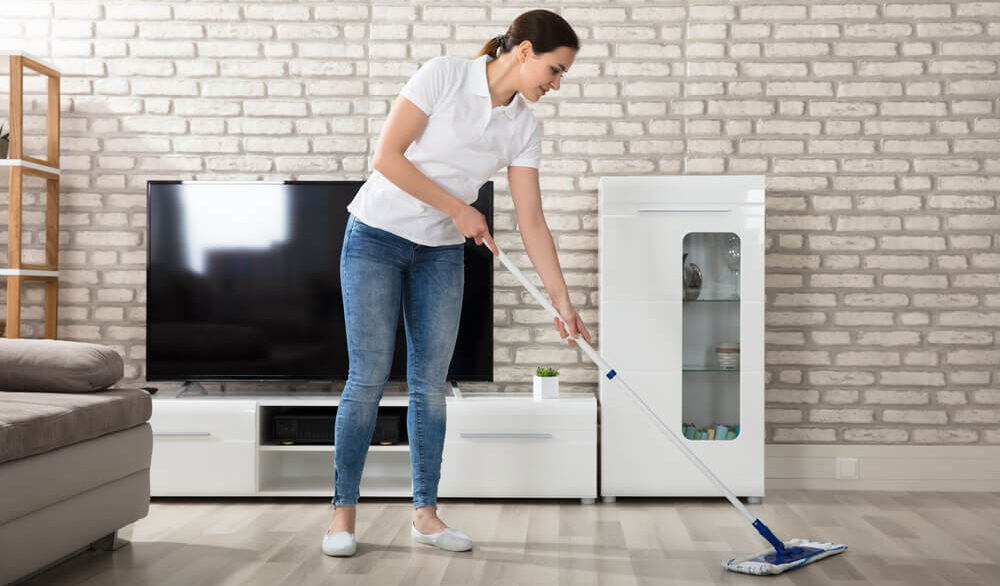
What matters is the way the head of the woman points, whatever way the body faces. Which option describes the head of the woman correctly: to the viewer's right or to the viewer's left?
to the viewer's right

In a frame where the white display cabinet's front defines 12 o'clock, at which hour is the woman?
The woman is roughly at 1 o'clock from the white display cabinet.

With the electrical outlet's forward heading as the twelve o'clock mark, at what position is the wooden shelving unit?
The wooden shelving unit is roughly at 2 o'clock from the electrical outlet.

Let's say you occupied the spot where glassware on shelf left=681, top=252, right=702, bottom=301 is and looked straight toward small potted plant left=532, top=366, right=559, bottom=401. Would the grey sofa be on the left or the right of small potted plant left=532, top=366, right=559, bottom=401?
left

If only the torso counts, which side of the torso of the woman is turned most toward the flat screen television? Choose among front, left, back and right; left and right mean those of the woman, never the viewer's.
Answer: back

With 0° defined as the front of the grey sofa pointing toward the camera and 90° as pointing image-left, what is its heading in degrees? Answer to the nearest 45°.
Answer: approximately 315°

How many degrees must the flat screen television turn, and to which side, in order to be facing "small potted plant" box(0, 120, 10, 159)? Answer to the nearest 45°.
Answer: approximately 90° to its right

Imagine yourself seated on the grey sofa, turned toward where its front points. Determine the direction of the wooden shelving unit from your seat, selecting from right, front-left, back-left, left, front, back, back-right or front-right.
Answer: back-left

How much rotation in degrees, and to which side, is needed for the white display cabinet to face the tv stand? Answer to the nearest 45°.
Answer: approximately 90° to its right

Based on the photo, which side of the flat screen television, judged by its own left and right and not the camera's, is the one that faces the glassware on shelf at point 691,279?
left

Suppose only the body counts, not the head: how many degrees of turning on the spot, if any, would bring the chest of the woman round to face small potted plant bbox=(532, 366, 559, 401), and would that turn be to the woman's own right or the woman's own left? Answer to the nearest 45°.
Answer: approximately 90° to the woman's own left

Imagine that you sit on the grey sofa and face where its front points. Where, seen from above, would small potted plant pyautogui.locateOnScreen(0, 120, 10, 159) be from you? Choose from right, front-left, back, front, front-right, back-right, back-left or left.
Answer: back-left
